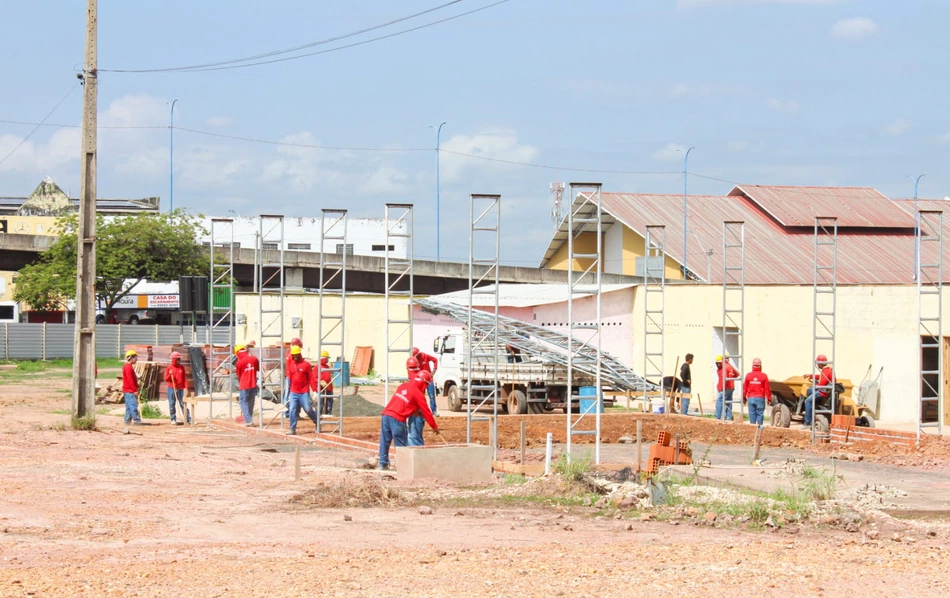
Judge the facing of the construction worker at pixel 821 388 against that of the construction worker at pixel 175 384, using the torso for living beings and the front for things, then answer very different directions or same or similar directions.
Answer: very different directions

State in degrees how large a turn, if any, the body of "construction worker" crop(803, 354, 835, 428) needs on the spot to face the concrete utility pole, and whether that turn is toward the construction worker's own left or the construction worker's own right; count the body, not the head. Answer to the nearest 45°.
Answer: approximately 45° to the construction worker's own left

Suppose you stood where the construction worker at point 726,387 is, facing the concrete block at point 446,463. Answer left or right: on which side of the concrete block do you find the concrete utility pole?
right

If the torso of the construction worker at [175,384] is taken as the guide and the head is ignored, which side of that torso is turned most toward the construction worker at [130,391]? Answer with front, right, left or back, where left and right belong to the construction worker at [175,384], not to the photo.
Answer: right

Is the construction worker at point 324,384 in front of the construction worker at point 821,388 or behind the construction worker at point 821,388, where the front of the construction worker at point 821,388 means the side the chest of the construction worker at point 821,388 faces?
in front

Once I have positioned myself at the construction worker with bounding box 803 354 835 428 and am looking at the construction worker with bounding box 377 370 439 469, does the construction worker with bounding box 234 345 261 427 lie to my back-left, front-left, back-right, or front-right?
front-right

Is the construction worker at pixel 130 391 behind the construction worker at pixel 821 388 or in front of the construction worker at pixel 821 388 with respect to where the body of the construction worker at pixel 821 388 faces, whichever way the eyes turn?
in front

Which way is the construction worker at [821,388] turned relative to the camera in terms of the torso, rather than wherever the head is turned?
to the viewer's left
